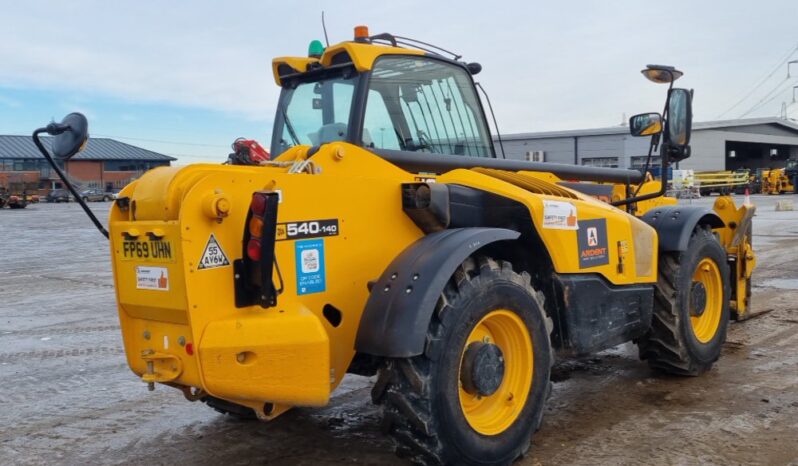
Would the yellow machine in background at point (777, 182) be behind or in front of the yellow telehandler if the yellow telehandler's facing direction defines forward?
in front

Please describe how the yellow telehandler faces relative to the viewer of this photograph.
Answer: facing away from the viewer and to the right of the viewer

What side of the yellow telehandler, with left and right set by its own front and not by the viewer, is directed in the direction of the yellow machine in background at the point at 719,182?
front
